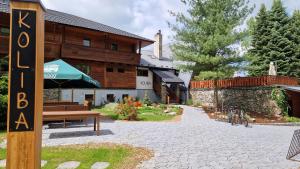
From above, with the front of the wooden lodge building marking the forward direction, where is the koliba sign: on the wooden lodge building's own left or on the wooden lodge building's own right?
on the wooden lodge building's own right

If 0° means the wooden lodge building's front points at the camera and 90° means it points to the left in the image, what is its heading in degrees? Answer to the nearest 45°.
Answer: approximately 315°

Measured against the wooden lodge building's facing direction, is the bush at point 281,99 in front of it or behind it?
in front

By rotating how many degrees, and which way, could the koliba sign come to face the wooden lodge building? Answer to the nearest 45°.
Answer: approximately 180°

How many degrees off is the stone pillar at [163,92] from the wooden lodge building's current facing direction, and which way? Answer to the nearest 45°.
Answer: approximately 90° to its left

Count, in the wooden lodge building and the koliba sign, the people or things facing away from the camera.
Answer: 0

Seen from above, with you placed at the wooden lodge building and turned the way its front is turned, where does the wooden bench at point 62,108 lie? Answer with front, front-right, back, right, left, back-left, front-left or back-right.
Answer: front-right

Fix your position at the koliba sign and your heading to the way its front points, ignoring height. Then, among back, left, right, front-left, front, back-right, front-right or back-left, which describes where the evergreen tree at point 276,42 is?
back-left

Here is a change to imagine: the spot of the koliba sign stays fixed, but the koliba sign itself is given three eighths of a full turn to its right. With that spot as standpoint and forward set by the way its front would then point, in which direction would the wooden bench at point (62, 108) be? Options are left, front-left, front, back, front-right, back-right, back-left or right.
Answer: front-right

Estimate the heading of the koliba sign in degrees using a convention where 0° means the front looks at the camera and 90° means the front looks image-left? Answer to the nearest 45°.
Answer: approximately 0°

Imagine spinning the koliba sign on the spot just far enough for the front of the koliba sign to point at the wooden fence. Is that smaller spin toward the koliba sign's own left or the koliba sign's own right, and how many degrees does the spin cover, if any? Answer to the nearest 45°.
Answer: approximately 135° to the koliba sign's own left
